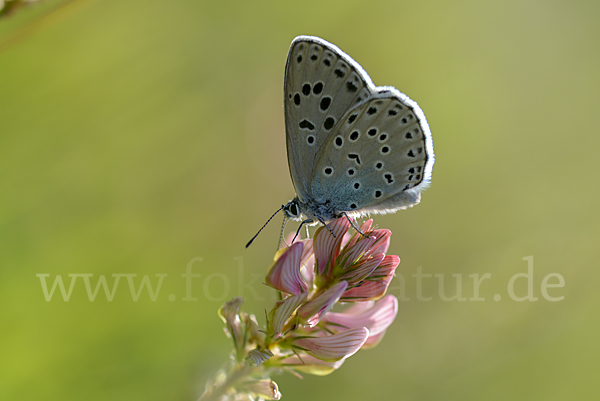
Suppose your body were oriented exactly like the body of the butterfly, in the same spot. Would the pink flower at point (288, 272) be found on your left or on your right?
on your left

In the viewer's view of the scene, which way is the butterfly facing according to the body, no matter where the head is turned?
to the viewer's left
